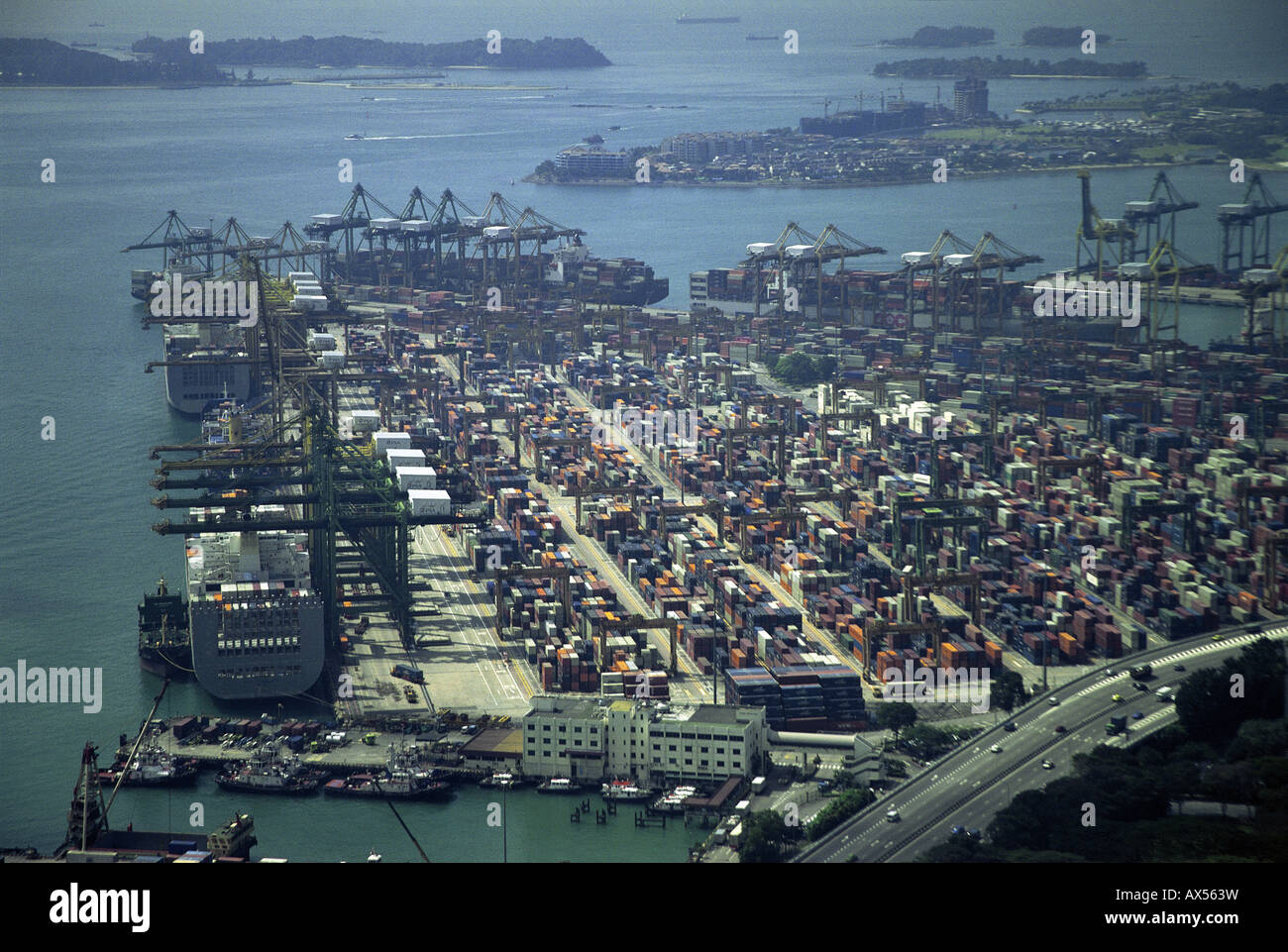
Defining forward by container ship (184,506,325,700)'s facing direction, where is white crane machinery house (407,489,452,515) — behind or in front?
in front

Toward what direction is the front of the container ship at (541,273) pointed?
to the viewer's left

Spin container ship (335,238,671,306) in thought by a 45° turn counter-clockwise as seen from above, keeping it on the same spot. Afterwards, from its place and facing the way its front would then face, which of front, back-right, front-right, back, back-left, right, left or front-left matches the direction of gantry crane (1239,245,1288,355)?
left

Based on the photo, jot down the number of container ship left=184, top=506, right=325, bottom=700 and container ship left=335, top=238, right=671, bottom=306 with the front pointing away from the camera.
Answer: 1

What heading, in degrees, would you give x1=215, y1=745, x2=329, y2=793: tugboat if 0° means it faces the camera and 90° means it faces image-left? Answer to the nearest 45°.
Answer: approximately 90°

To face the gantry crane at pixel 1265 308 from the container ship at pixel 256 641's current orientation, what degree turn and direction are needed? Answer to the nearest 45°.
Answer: approximately 45° to its right

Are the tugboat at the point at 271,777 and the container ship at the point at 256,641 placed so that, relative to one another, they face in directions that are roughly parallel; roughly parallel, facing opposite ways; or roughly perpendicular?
roughly perpendicular

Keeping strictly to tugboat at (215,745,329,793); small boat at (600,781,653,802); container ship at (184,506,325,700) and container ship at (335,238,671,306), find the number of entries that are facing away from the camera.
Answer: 1

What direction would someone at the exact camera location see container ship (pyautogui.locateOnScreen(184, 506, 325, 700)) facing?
facing away from the viewer

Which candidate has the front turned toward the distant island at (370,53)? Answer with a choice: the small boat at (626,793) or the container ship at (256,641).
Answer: the container ship

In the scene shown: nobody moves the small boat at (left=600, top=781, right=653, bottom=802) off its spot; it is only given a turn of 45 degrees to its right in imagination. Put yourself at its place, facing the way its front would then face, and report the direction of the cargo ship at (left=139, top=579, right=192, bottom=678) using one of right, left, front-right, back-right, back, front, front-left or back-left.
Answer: back

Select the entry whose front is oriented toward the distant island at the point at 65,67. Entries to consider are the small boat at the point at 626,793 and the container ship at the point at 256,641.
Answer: the container ship

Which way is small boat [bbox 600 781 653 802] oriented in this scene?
to the viewer's right
